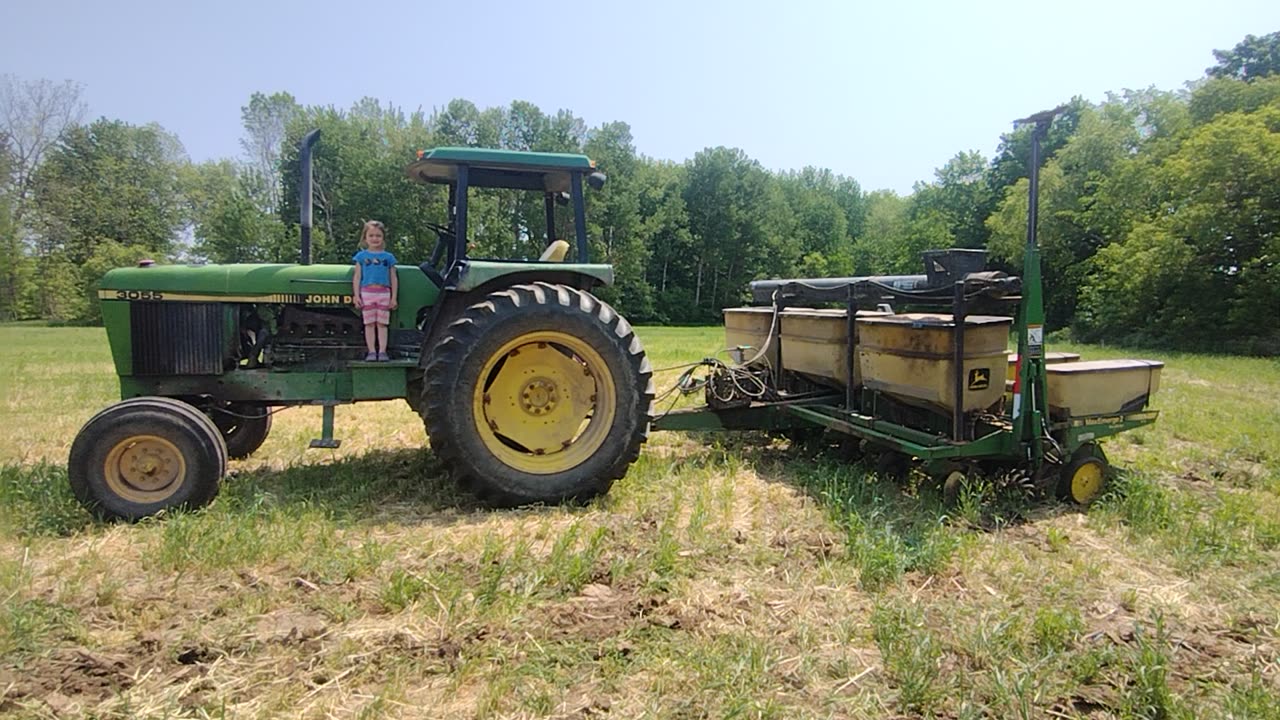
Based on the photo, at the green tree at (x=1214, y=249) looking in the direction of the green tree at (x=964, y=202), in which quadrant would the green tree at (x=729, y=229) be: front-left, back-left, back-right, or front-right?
front-left

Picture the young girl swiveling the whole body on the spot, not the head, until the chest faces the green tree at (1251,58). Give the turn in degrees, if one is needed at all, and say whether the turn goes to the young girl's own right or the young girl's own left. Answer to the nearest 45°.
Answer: approximately 135° to the young girl's own left

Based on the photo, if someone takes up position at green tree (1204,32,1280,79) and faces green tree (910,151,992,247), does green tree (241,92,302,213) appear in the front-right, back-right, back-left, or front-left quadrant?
front-left

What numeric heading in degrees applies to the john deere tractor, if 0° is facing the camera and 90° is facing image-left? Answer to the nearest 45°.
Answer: approximately 90°

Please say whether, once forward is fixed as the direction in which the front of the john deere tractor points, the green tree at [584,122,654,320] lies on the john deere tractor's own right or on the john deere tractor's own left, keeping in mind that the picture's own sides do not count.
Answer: on the john deere tractor's own right

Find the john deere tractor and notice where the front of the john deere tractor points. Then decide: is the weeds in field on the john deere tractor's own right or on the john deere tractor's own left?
on the john deere tractor's own left

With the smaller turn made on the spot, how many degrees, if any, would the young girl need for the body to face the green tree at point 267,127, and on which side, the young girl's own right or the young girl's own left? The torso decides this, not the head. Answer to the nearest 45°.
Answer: approximately 180°

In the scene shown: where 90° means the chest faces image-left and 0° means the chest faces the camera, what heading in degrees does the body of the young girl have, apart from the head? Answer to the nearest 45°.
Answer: approximately 0°

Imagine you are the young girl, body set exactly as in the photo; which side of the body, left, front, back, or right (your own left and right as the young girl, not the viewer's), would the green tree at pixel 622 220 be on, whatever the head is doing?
back

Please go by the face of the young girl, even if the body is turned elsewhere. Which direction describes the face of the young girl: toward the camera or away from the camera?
toward the camera
